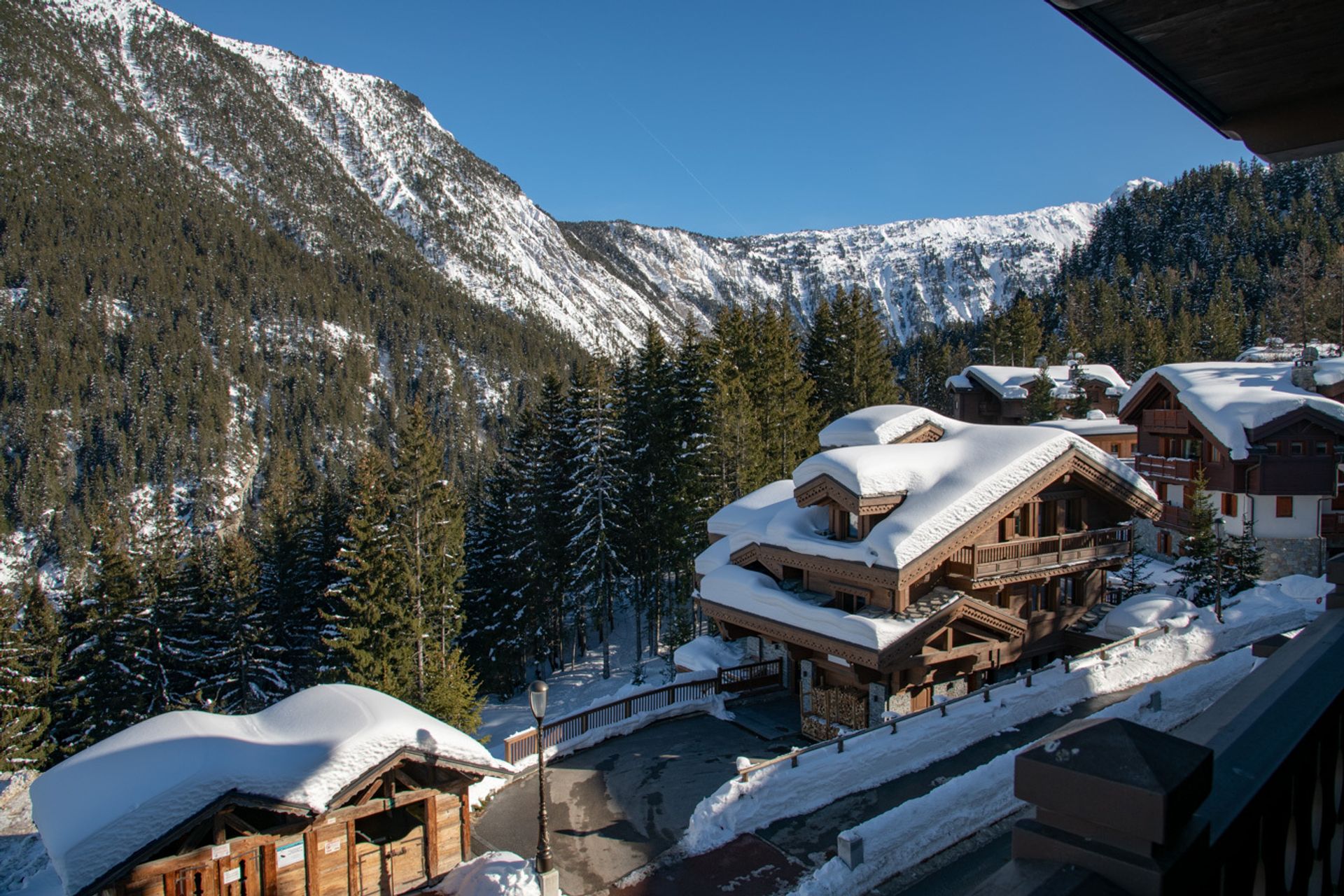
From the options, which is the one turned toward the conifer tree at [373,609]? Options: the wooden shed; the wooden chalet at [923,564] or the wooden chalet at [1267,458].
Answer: the wooden chalet at [1267,458]

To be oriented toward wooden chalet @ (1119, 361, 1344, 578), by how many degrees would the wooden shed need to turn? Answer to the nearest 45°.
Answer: approximately 45° to its left

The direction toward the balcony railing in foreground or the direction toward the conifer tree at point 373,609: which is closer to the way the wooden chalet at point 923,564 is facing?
the balcony railing in foreground

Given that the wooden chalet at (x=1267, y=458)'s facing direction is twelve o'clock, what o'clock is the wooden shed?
The wooden shed is roughly at 11 o'clock from the wooden chalet.

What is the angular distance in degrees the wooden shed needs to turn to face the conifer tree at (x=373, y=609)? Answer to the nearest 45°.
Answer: approximately 135° to its left

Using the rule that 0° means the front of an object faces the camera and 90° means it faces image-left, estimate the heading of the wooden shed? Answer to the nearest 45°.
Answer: approximately 315°

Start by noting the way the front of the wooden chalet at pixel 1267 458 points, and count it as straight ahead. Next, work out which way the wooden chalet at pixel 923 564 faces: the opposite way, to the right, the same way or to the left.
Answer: to the left

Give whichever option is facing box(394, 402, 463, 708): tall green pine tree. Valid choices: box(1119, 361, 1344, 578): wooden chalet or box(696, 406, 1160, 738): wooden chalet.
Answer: box(1119, 361, 1344, 578): wooden chalet

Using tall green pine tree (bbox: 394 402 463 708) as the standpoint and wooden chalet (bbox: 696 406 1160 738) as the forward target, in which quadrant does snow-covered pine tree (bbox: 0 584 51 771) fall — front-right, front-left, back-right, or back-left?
back-right

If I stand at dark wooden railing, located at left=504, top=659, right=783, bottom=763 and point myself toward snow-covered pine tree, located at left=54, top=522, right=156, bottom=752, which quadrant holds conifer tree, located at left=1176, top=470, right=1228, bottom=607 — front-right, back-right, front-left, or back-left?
back-right
